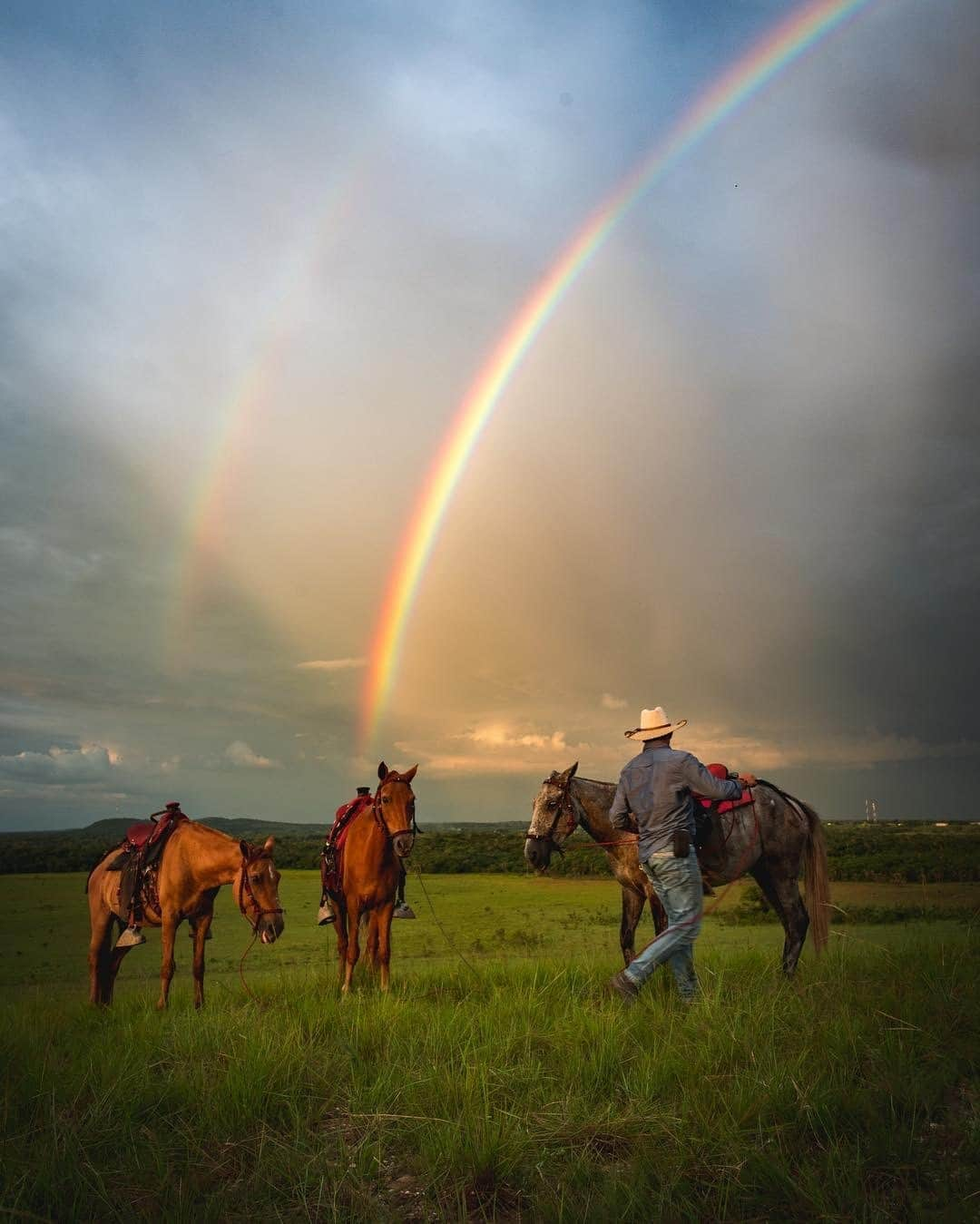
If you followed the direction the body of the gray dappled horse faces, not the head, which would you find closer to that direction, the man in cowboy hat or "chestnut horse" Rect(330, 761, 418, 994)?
the chestnut horse

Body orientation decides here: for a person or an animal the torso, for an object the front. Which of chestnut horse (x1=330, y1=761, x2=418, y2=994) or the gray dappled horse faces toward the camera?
the chestnut horse

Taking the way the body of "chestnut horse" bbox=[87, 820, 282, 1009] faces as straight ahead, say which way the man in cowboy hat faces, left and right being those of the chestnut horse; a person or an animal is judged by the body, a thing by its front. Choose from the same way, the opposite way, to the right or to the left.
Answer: to the left

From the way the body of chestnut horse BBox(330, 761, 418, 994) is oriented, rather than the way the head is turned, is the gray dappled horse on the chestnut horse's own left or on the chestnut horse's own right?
on the chestnut horse's own left

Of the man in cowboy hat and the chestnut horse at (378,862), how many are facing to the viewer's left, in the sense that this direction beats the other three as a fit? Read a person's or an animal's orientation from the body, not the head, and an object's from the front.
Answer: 0

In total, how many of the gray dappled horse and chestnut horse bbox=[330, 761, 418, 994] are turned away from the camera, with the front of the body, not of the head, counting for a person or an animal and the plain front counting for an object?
0

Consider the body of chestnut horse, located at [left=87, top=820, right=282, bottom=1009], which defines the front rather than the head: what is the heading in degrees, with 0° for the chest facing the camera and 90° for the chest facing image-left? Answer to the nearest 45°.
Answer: approximately 315°

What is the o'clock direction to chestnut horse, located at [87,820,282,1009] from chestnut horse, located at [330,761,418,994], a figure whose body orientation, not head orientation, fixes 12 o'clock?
chestnut horse, located at [87,820,282,1009] is roughly at 3 o'clock from chestnut horse, located at [330,761,418,994].

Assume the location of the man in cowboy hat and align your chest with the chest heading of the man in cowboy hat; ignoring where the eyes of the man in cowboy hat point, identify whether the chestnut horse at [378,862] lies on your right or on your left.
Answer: on your left

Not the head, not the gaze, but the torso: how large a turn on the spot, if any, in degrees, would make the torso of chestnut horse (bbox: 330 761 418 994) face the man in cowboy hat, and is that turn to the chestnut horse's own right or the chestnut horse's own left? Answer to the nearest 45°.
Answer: approximately 45° to the chestnut horse's own left

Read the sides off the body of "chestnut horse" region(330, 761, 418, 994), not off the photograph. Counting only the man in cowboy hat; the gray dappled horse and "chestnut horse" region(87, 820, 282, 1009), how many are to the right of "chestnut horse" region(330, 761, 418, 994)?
1

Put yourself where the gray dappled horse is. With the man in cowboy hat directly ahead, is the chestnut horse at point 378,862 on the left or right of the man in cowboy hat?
right

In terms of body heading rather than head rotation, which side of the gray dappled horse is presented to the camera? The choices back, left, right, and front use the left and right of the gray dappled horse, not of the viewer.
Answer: left

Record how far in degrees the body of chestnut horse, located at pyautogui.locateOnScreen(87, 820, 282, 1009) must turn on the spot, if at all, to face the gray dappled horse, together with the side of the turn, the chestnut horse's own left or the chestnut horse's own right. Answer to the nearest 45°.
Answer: approximately 45° to the chestnut horse's own left

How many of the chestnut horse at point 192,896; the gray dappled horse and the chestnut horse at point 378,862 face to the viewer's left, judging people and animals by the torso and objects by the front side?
1

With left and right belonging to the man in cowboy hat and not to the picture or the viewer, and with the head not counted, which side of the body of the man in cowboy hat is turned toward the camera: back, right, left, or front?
back

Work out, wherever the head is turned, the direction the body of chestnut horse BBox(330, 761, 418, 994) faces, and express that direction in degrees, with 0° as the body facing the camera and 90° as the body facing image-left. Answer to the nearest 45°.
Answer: approximately 0°

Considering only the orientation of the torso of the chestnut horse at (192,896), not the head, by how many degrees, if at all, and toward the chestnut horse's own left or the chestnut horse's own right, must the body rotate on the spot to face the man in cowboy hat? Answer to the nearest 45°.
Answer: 0° — it already faces them
